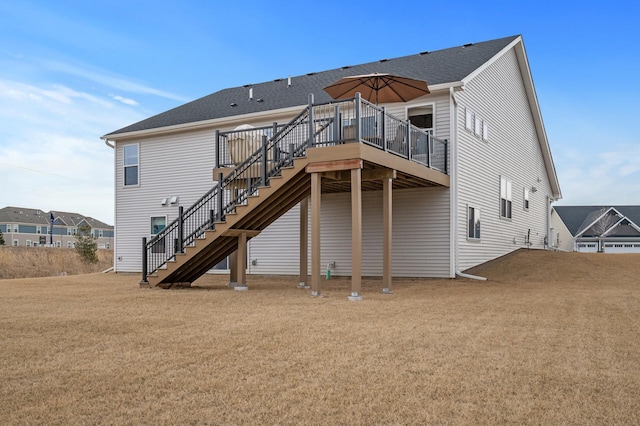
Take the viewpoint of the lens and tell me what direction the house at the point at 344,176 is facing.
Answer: facing away from the viewer and to the right of the viewer

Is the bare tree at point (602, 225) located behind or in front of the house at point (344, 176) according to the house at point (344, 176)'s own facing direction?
in front

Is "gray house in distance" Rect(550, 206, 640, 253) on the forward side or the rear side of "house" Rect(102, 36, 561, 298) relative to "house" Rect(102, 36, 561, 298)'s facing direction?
on the forward side
